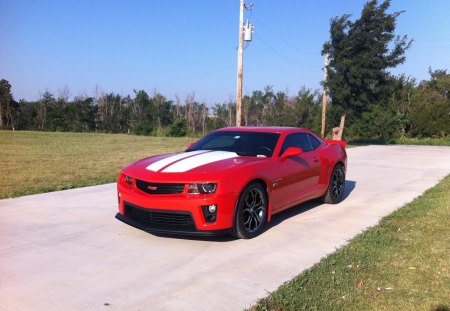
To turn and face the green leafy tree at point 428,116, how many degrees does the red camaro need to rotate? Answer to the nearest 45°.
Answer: approximately 180°

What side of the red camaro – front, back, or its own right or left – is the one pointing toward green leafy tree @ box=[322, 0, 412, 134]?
back

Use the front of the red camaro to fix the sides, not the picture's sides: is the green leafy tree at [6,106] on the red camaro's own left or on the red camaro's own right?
on the red camaro's own right

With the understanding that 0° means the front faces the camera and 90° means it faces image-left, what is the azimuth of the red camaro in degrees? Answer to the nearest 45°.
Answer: approximately 45°
